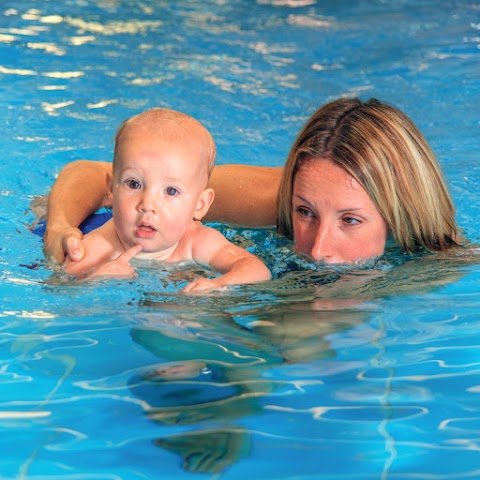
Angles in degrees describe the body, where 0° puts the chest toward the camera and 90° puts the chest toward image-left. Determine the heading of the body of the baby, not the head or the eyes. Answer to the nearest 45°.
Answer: approximately 0°

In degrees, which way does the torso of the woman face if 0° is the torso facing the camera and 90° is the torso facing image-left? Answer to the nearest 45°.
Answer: approximately 45°
